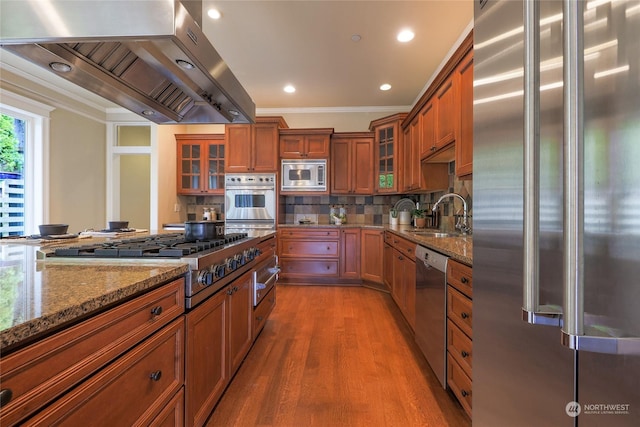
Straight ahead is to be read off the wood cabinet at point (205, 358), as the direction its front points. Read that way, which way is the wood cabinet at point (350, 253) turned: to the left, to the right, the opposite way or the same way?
to the right

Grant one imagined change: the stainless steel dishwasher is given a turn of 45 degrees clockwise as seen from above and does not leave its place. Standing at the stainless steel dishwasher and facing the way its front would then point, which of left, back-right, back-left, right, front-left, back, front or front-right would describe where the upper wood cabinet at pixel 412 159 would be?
front-right

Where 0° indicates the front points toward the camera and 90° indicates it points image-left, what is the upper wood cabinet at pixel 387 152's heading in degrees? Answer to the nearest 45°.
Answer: approximately 45°

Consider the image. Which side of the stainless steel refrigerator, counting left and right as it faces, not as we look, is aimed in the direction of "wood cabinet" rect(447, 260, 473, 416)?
right

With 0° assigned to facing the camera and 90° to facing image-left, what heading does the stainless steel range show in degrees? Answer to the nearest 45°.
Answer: approximately 315°

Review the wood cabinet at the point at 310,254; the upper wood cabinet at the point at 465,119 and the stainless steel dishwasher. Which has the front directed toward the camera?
the wood cabinet

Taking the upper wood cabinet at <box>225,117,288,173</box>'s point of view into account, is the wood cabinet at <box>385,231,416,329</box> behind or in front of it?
in front

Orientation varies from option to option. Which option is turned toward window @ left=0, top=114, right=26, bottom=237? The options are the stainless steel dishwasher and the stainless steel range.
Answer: the stainless steel dishwasher

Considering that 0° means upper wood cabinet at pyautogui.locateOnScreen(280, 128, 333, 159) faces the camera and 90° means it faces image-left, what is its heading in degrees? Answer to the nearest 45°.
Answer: approximately 0°

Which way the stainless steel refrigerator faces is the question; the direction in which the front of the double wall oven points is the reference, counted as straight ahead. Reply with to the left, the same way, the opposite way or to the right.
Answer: to the right

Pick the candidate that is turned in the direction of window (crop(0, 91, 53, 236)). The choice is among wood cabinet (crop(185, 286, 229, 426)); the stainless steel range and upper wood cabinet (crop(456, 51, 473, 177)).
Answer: the upper wood cabinet

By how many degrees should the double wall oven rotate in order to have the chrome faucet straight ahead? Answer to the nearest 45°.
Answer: approximately 45° to its left
